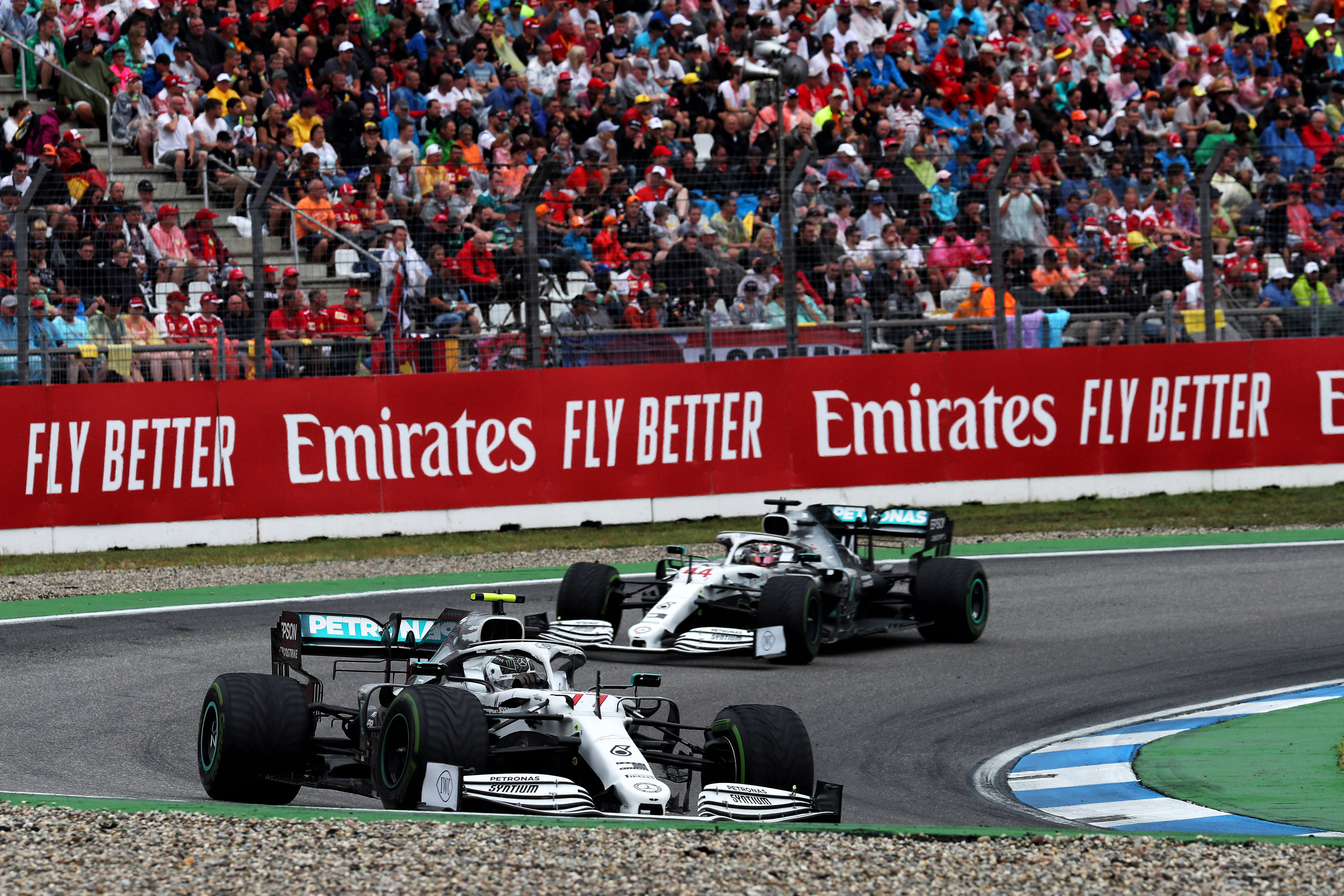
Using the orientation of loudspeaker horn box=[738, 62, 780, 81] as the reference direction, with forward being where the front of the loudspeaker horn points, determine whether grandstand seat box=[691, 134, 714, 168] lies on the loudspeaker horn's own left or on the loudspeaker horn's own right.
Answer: on the loudspeaker horn's own right

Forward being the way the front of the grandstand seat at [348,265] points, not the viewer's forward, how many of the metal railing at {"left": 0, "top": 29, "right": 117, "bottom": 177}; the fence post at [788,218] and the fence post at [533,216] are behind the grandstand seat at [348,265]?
1

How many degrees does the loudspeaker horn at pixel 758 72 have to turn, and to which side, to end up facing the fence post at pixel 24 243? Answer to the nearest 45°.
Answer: approximately 45° to its left

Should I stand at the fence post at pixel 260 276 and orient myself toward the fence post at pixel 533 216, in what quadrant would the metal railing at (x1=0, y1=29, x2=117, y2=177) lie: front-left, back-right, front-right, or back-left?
back-left

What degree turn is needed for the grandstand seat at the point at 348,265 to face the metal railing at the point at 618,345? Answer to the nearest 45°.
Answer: approximately 45° to its left

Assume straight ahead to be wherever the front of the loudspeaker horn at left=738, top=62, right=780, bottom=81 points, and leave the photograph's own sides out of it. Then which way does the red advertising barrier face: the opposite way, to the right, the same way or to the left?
to the left

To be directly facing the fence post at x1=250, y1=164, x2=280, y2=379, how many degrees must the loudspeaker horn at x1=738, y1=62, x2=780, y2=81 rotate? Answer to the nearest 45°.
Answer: approximately 45° to its left

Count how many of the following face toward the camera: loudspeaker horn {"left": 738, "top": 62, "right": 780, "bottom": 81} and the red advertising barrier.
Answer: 1

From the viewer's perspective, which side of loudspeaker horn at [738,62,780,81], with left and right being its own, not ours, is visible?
left

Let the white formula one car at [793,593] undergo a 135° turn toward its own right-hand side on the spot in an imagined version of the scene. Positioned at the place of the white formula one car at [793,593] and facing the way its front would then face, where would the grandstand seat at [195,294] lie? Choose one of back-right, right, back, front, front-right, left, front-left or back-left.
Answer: front-left

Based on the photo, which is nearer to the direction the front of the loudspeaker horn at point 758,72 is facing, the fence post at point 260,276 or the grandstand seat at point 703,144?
the fence post

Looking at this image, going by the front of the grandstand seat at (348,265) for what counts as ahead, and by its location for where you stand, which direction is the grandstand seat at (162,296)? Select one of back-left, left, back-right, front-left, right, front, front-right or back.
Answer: back-right

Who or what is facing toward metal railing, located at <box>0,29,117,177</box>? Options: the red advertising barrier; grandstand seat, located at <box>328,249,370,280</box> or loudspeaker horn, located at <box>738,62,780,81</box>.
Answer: the loudspeaker horn

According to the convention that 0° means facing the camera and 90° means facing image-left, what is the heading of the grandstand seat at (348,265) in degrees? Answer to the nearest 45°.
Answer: approximately 315°

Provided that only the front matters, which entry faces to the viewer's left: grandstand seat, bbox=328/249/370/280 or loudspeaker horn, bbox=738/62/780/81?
the loudspeaker horn
